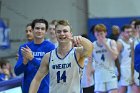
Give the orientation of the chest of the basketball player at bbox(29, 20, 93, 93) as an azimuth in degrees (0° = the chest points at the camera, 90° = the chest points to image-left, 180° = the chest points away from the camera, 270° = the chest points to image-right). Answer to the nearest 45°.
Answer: approximately 0°

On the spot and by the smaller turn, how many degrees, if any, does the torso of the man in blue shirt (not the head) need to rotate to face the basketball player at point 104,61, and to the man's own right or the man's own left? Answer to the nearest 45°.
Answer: approximately 135° to the man's own left

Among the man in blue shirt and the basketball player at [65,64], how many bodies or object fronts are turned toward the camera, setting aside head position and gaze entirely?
2
